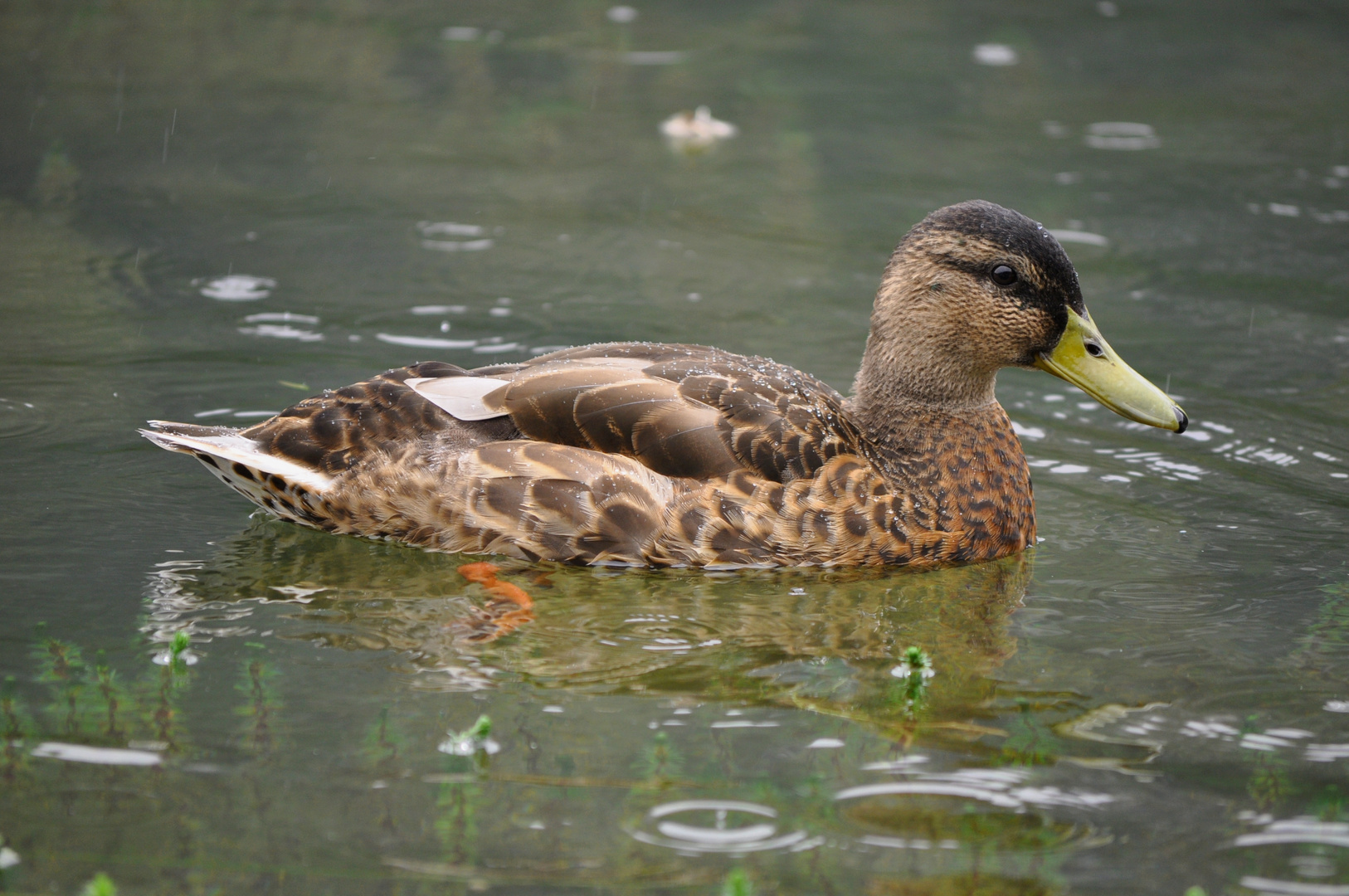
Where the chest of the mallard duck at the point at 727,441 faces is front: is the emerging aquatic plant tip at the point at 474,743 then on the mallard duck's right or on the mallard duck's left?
on the mallard duck's right

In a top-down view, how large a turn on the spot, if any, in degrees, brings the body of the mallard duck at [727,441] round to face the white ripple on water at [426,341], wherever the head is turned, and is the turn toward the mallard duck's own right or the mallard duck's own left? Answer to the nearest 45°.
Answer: approximately 135° to the mallard duck's own left

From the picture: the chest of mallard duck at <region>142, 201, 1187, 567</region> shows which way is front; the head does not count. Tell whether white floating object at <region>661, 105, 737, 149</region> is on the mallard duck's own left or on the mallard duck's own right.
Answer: on the mallard duck's own left

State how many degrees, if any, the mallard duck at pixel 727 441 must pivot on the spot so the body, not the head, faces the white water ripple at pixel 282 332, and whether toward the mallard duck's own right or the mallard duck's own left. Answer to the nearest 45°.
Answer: approximately 135° to the mallard duck's own left

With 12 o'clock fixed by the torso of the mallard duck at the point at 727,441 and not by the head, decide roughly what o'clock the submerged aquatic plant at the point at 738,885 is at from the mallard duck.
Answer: The submerged aquatic plant is roughly at 3 o'clock from the mallard duck.

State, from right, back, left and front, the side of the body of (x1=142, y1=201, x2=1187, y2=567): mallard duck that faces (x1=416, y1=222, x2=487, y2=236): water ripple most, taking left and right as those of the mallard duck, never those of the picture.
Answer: left

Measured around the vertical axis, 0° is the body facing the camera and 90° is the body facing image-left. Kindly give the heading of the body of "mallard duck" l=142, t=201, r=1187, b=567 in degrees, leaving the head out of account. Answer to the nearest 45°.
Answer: approximately 270°

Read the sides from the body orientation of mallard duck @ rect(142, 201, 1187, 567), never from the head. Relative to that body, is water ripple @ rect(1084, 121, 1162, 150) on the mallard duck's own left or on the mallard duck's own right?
on the mallard duck's own left

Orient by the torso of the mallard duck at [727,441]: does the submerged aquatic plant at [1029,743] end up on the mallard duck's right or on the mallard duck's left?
on the mallard duck's right

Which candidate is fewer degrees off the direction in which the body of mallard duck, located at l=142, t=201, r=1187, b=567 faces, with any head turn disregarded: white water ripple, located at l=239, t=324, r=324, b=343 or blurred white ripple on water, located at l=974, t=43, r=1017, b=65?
the blurred white ripple on water
